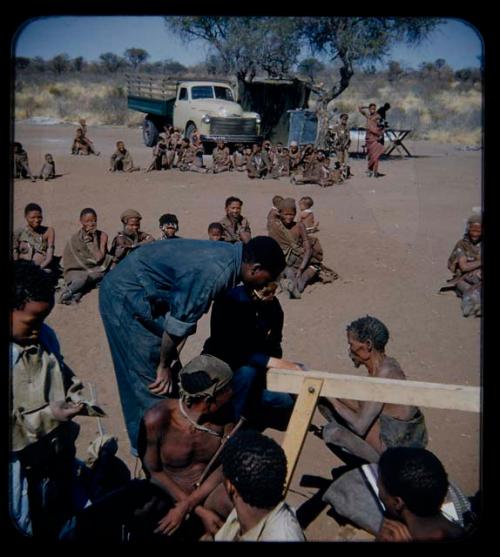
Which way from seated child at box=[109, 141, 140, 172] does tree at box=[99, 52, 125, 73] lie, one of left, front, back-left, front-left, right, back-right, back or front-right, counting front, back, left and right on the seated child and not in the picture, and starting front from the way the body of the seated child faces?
back

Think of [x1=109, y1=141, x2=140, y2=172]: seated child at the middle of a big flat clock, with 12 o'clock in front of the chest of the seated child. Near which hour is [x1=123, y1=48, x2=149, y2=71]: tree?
The tree is roughly at 6 o'clock from the seated child.

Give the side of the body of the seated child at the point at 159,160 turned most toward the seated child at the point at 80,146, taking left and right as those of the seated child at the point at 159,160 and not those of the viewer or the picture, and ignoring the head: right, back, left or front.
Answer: right

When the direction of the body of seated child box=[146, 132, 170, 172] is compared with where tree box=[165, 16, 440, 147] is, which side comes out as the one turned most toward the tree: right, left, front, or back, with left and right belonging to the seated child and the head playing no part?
back

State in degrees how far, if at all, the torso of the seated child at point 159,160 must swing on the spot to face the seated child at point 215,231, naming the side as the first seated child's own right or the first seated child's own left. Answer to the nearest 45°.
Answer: approximately 45° to the first seated child's own left
